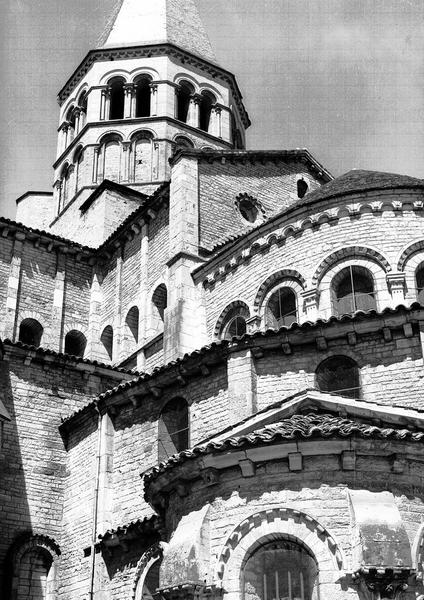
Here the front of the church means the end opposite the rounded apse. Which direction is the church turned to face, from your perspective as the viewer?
facing away from the viewer and to the left of the viewer
